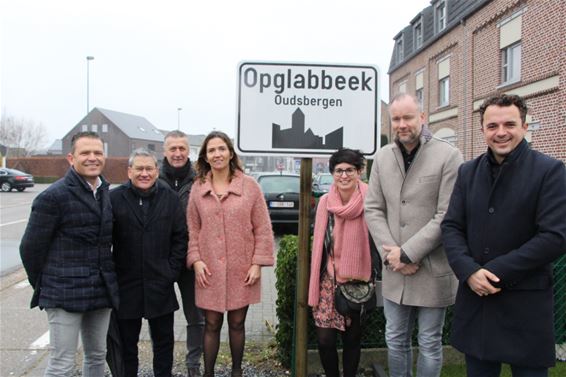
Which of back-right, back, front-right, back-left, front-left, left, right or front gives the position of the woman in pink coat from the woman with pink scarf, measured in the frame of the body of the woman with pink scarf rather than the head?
right

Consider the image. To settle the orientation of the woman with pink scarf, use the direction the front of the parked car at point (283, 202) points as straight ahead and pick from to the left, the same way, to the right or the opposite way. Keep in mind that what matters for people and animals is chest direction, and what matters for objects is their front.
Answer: the opposite way

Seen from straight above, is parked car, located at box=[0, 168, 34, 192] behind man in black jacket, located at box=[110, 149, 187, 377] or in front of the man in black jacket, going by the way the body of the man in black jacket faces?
behind

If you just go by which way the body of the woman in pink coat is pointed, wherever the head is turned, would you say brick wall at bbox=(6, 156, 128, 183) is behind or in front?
behind

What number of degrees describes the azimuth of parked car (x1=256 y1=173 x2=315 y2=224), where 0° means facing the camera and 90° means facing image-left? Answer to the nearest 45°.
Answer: approximately 180°

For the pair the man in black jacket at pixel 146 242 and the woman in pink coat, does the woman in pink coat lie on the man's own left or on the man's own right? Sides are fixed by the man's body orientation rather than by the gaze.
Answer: on the man's own left

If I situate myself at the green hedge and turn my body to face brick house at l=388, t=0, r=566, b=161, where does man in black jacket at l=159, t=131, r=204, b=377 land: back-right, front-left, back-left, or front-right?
back-left

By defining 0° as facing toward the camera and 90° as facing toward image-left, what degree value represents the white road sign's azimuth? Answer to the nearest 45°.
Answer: approximately 0°

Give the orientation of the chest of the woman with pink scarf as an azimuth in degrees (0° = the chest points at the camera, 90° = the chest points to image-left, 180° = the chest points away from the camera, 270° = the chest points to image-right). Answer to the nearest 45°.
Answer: approximately 0°

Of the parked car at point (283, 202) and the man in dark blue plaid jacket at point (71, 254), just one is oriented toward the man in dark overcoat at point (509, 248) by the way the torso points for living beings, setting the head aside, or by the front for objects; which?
the man in dark blue plaid jacket

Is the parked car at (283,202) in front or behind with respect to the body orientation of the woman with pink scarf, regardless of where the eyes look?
behind
